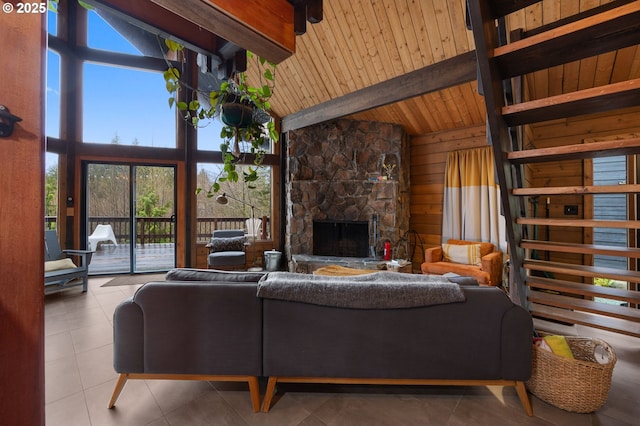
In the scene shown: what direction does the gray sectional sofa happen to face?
away from the camera

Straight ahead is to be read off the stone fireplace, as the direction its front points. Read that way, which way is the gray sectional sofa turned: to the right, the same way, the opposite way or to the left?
the opposite way

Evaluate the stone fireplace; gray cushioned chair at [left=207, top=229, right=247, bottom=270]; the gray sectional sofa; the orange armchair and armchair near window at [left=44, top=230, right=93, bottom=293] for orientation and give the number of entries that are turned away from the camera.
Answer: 1

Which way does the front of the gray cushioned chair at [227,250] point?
toward the camera

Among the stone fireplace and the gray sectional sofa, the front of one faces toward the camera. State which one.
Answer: the stone fireplace

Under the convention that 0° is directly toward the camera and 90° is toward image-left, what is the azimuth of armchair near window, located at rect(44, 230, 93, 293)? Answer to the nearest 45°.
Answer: approximately 315°

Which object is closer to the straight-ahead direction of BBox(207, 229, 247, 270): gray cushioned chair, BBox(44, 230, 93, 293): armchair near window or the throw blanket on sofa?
the throw blanket on sofa

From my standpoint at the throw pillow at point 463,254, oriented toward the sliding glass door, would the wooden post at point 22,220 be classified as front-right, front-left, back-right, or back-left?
front-left

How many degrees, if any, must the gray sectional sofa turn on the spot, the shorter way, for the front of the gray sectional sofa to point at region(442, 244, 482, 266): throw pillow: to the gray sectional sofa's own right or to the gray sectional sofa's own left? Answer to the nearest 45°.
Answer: approximately 45° to the gray sectional sofa's own right

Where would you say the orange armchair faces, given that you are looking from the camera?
facing the viewer and to the left of the viewer

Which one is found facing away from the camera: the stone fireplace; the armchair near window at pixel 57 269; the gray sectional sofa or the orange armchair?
the gray sectional sofa

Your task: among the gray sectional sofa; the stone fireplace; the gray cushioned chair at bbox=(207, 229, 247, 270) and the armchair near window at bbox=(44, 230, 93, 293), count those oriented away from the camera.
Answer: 1

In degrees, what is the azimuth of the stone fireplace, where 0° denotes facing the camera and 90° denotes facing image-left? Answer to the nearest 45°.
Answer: approximately 0°

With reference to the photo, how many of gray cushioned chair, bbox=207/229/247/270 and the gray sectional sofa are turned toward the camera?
1

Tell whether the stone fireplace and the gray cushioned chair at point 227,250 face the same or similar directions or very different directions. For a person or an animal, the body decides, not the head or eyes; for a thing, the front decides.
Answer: same or similar directions

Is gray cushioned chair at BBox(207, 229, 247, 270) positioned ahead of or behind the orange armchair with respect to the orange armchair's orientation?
ahead

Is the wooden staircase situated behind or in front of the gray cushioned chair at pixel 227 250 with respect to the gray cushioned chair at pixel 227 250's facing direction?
in front

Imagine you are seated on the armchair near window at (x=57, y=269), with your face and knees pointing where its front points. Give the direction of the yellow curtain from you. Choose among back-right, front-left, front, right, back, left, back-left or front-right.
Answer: front
